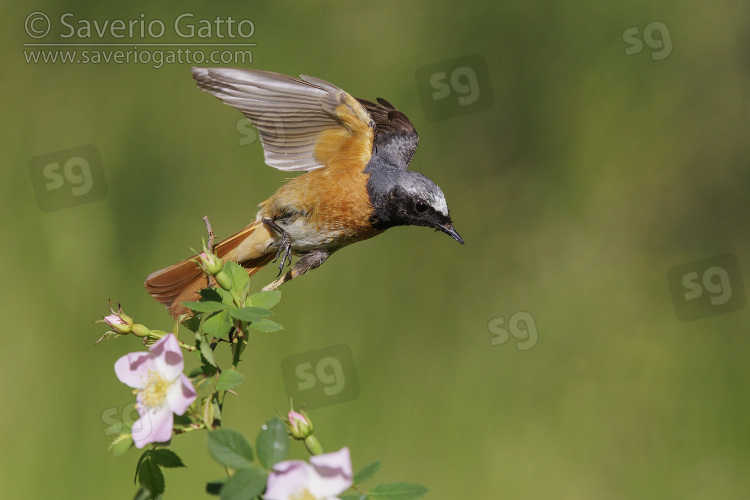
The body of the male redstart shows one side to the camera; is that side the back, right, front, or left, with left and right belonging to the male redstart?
right
